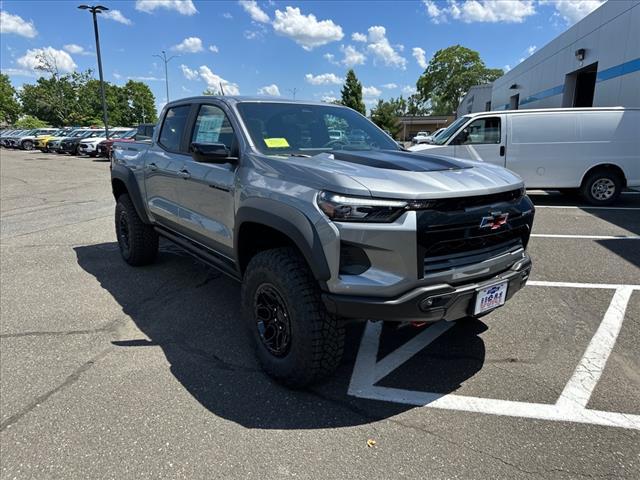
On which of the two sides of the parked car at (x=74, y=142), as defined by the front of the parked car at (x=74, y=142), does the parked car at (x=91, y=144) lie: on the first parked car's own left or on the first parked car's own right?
on the first parked car's own left

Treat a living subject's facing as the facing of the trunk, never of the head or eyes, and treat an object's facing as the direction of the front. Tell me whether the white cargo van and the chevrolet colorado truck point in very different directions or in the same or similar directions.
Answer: very different directions

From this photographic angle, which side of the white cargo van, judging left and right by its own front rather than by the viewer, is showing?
left

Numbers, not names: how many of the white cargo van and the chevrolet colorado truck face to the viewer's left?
1

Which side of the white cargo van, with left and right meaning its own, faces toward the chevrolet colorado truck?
left
